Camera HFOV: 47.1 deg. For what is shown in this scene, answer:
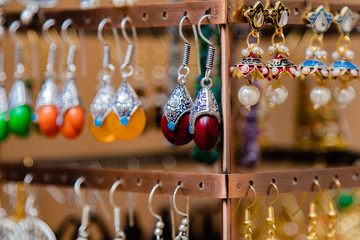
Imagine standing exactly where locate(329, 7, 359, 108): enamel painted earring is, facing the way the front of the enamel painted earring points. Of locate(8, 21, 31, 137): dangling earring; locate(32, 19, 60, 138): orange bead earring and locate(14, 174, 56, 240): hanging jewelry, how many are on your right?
3

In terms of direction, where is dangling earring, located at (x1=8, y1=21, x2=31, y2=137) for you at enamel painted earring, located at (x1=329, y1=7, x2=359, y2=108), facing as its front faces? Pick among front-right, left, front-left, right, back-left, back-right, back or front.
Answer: right

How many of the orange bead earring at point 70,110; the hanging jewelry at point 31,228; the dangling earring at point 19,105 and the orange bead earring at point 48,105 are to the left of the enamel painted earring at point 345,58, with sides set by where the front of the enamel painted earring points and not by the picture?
0

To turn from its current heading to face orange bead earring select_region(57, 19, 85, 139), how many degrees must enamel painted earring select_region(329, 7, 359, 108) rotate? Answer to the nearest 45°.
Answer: approximately 90° to its right

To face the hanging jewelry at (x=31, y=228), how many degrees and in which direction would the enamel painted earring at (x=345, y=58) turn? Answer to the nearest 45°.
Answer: approximately 90° to its right

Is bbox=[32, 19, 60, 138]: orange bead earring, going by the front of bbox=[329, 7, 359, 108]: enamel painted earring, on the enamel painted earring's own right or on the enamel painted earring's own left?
on the enamel painted earring's own right

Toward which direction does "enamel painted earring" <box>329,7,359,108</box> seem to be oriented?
toward the camera
